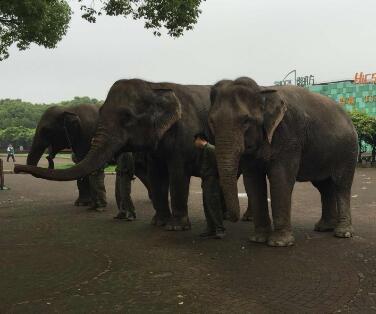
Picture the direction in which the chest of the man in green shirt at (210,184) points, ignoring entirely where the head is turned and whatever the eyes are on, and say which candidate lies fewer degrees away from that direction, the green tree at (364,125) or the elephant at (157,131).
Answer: the elephant

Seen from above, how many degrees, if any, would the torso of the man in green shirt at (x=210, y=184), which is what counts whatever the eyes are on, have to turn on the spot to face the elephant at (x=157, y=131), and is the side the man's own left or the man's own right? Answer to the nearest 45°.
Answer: approximately 45° to the man's own right

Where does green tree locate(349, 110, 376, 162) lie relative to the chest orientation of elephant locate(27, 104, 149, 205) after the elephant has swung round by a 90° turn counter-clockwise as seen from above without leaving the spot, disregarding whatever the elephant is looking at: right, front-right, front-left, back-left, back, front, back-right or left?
back-left

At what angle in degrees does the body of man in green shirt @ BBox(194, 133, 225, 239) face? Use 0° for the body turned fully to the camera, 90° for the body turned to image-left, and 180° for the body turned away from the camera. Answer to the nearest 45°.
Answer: approximately 90°

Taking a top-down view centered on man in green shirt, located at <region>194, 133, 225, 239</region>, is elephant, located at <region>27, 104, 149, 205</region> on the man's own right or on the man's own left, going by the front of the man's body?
on the man's own right

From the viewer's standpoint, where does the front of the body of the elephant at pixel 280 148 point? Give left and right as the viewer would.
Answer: facing the viewer and to the left of the viewer

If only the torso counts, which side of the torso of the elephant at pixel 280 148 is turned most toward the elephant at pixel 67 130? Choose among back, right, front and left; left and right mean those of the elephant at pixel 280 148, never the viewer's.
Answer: right

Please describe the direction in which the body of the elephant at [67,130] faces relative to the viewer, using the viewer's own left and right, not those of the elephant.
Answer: facing to the left of the viewer

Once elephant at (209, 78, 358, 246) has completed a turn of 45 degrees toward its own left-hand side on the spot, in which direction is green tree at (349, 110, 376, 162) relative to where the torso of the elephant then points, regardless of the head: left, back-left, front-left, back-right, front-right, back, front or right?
back

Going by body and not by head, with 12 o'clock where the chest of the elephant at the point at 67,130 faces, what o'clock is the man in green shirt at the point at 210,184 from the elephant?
The man in green shirt is roughly at 8 o'clock from the elephant.

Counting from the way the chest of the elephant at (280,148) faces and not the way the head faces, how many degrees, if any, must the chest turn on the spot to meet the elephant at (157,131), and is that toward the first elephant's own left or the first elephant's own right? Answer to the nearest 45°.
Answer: approximately 45° to the first elephant's own right

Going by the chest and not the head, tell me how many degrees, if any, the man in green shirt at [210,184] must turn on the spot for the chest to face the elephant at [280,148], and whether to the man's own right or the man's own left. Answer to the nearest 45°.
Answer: approximately 135° to the man's own left
